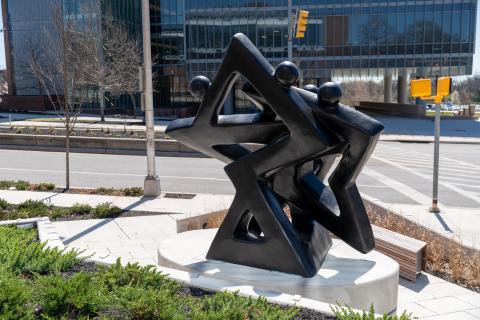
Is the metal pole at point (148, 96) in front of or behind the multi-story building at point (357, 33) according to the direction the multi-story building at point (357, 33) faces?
in front

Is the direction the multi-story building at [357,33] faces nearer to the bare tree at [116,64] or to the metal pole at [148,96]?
the metal pole

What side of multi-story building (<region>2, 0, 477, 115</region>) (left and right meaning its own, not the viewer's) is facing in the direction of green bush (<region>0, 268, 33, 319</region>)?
front

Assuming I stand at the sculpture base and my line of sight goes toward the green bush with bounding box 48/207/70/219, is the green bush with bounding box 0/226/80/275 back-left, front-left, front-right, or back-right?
front-left

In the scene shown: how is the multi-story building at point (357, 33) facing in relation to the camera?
toward the camera

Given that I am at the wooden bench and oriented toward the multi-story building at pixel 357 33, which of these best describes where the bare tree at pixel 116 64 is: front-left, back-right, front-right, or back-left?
front-left

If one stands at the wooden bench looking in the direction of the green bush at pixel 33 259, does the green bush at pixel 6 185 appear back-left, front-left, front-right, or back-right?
front-right

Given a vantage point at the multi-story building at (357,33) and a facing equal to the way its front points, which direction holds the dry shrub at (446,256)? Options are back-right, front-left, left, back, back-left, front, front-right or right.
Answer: front

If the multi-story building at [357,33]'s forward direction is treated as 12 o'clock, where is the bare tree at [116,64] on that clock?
The bare tree is roughly at 2 o'clock from the multi-story building.

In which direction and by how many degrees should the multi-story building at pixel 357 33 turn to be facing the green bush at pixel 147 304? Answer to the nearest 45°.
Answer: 0° — it already faces it

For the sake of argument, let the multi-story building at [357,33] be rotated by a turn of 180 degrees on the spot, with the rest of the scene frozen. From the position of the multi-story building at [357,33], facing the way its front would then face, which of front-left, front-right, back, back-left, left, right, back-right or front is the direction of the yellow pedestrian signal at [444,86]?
back

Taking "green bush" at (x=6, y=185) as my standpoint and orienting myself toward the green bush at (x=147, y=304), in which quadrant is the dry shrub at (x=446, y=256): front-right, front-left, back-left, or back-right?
front-left
